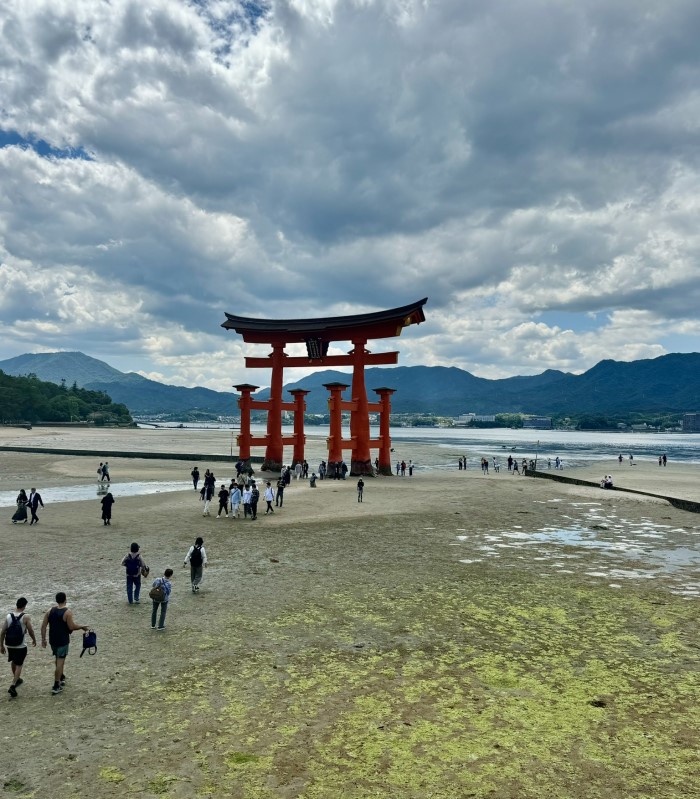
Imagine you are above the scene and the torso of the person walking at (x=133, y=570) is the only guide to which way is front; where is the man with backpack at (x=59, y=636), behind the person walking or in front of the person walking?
behind

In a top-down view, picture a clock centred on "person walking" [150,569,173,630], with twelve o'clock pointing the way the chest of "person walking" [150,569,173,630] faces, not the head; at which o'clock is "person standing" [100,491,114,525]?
"person standing" [100,491,114,525] is roughly at 10 o'clock from "person walking" [150,569,173,630].

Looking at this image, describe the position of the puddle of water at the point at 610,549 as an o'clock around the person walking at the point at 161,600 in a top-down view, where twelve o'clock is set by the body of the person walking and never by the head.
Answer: The puddle of water is roughly at 1 o'clock from the person walking.

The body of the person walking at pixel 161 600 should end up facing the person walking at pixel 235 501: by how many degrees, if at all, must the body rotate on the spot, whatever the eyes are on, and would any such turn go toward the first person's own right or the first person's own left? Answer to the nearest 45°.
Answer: approximately 45° to the first person's own left

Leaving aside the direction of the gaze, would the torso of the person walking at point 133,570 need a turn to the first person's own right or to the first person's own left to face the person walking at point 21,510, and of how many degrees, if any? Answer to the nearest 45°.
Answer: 0° — they already face them

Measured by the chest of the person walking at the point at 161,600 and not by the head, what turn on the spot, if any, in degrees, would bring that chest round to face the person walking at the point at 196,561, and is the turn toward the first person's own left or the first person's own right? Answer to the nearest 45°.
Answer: approximately 45° to the first person's own left

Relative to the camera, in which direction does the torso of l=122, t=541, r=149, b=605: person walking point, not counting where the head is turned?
away from the camera

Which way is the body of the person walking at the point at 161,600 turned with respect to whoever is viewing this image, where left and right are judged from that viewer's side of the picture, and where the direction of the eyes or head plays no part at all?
facing away from the viewer and to the right of the viewer

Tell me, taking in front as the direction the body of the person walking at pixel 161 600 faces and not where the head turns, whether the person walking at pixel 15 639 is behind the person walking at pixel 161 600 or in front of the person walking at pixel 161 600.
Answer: behind

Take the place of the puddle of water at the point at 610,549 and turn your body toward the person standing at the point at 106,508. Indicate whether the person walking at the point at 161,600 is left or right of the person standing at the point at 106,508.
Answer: left

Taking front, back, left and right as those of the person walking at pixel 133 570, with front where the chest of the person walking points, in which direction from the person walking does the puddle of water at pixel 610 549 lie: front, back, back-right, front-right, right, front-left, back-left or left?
right

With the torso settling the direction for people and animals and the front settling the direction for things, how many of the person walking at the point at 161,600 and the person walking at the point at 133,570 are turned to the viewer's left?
0

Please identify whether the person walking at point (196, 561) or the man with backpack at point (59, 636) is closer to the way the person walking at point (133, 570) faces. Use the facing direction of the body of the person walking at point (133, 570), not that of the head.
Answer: the person walking

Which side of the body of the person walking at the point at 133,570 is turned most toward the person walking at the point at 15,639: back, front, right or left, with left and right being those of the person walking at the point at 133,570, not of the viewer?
back

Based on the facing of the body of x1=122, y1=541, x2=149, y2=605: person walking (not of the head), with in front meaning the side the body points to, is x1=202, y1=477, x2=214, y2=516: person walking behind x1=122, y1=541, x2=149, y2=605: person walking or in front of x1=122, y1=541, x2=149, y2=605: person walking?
in front
